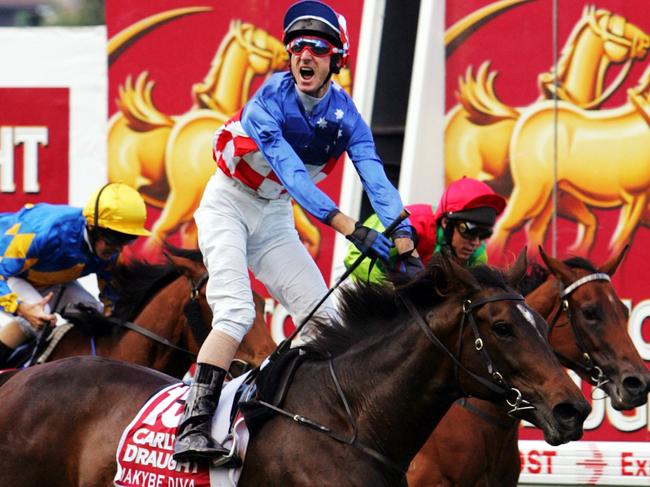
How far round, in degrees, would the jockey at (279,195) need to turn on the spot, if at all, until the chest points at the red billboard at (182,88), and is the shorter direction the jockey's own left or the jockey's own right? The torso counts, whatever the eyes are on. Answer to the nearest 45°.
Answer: approximately 135° to the jockey's own left

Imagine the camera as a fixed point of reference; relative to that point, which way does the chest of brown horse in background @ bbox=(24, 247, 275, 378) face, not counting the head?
to the viewer's right

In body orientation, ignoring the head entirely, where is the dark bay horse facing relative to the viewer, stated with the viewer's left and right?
facing to the right of the viewer

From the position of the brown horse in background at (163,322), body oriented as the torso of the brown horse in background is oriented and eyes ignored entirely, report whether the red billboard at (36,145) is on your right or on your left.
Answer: on your left

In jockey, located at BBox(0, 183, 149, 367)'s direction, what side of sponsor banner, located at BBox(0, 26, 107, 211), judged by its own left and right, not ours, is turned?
front
